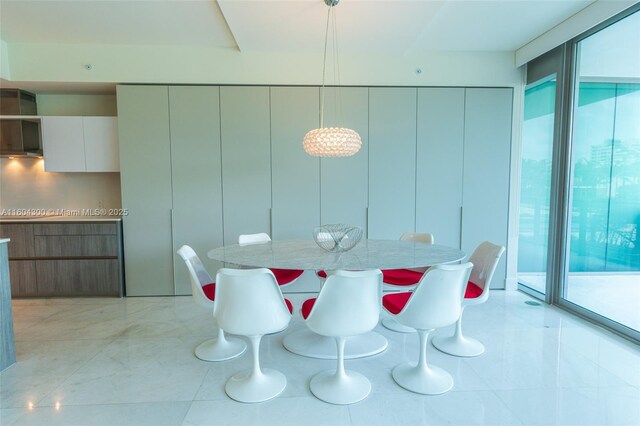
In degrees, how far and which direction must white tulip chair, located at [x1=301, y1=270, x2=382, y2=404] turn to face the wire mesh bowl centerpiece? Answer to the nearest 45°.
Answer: approximately 45° to its right

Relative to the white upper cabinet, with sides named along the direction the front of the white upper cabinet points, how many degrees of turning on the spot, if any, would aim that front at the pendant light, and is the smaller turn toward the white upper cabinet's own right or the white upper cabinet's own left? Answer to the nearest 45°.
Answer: approximately 45° to the white upper cabinet's own left

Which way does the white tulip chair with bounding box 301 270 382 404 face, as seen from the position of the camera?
facing away from the viewer and to the left of the viewer

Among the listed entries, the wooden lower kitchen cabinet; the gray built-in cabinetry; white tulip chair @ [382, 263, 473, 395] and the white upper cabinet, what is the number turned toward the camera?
3

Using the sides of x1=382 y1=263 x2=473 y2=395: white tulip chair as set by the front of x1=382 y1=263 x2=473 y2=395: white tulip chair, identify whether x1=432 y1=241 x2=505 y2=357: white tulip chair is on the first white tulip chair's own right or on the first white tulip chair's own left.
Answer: on the first white tulip chair's own right

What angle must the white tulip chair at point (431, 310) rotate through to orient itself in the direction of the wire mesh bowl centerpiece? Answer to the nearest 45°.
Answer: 0° — it already faces it

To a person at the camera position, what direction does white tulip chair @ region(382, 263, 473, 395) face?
facing away from the viewer and to the left of the viewer

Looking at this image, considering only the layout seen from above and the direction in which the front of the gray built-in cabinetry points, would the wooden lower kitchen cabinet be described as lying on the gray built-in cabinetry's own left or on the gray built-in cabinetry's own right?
on the gray built-in cabinetry's own right

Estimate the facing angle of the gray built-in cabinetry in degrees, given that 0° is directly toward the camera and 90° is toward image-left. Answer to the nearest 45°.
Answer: approximately 0°
